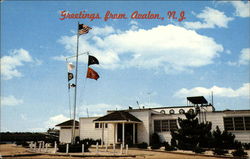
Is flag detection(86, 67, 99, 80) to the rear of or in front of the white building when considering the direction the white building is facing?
in front

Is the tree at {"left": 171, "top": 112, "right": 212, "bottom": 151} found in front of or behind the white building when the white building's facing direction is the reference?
in front

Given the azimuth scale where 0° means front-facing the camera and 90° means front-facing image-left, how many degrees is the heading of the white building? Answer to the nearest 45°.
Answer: approximately 0°

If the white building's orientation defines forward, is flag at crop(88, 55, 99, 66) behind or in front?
in front

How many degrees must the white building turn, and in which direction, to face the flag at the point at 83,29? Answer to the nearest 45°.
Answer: approximately 45° to its right
